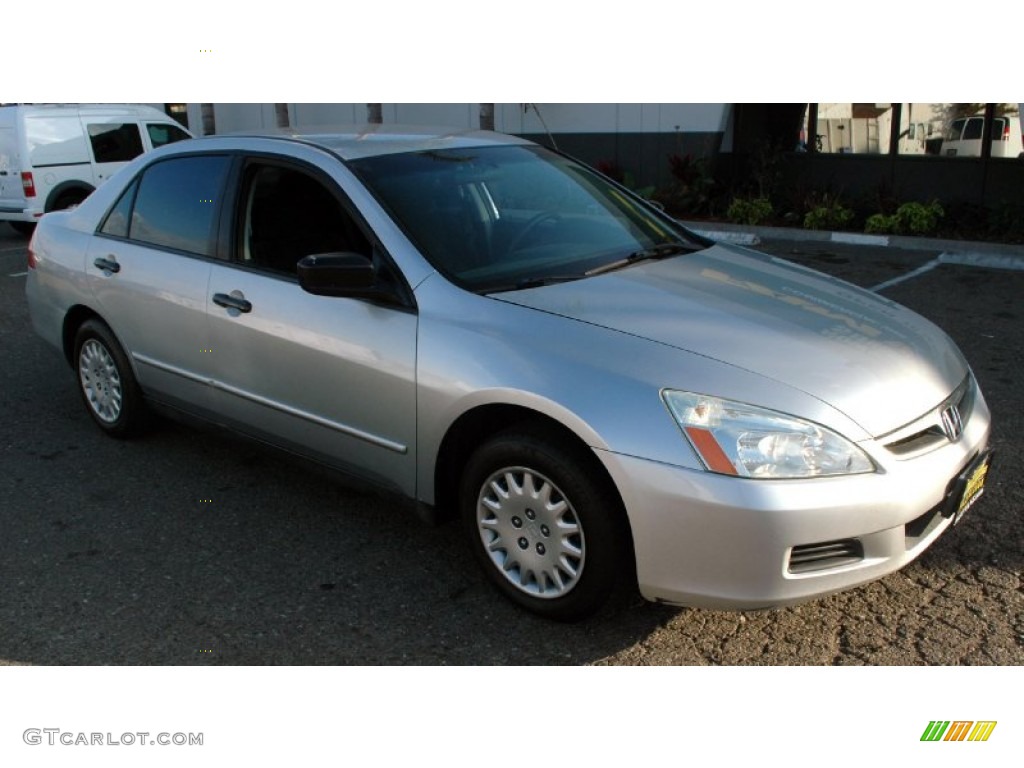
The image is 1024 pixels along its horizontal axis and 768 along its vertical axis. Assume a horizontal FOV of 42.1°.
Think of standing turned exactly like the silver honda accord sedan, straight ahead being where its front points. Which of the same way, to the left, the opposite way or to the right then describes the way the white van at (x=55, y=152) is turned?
to the left

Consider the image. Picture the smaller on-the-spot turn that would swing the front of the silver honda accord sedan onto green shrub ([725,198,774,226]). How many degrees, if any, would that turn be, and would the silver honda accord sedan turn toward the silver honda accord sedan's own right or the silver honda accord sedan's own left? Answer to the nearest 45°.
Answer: approximately 135° to the silver honda accord sedan's own left

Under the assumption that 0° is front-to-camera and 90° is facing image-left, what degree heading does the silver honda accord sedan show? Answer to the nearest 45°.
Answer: approximately 315°

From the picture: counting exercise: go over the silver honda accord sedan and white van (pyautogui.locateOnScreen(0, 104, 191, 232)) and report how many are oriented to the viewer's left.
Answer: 0

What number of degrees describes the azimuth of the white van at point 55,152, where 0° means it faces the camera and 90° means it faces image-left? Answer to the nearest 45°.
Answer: approximately 225°

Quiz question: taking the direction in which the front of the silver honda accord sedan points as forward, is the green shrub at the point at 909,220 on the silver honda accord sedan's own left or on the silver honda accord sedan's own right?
on the silver honda accord sedan's own left

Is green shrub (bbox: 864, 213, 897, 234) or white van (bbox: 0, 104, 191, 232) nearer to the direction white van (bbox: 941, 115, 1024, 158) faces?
the white van
